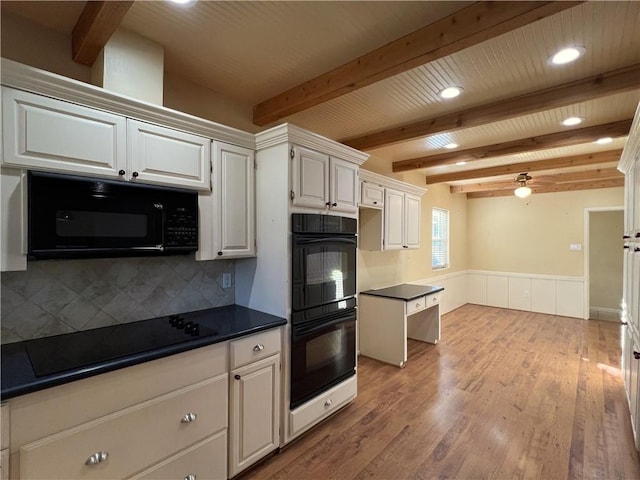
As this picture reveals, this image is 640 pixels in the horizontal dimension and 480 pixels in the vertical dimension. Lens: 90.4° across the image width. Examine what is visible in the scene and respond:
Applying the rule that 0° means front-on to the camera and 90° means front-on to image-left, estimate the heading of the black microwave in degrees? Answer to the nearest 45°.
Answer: approximately 315°

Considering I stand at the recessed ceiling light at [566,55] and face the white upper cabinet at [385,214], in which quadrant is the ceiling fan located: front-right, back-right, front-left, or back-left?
front-right

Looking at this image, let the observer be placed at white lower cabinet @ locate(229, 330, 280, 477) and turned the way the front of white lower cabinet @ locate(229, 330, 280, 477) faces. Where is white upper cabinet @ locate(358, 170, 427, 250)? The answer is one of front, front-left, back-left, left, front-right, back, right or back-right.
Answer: left

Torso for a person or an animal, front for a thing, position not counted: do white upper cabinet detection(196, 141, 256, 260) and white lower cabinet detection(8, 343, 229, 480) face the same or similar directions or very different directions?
same or similar directions

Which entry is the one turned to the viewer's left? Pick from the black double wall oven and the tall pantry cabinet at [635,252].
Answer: the tall pantry cabinet

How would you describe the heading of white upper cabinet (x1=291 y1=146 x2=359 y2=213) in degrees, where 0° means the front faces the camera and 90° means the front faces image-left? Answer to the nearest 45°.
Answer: approximately 315°

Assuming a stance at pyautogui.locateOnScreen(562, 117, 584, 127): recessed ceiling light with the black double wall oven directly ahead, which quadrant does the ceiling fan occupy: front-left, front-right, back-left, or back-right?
back-right

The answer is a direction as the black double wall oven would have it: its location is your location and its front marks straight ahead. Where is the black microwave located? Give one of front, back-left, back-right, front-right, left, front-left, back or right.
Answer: right

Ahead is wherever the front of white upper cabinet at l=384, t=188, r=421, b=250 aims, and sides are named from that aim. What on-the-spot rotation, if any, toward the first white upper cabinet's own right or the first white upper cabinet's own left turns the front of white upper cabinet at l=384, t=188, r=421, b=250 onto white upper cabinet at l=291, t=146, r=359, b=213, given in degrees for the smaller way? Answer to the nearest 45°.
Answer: approximately 45° to the first white upper cabinet's own right

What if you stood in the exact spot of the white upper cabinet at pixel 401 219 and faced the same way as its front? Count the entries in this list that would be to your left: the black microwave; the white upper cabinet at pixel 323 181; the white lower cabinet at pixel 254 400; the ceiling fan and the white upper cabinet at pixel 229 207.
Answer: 1

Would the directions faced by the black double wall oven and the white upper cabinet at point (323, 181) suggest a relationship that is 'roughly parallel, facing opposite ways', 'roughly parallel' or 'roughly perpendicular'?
roughly parallel

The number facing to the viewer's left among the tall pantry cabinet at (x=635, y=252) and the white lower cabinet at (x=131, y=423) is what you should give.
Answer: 1

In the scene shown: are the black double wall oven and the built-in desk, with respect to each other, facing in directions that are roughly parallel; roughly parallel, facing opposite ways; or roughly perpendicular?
roughly parallel

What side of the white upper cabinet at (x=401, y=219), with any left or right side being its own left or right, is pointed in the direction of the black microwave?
right
